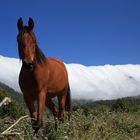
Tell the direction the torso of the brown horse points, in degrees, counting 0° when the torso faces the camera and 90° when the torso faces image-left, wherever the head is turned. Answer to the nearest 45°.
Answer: approximately 45°
